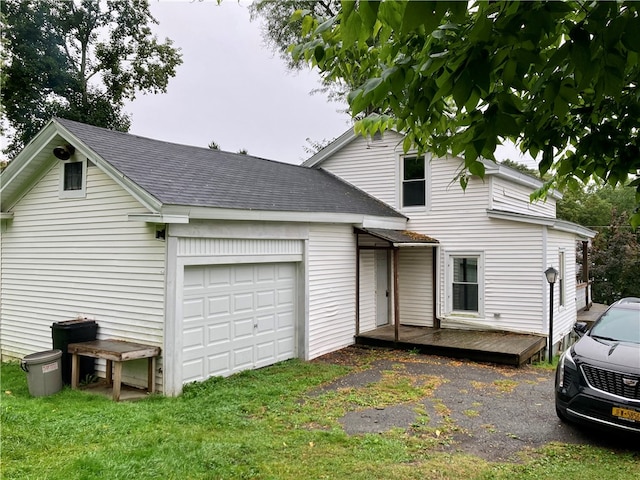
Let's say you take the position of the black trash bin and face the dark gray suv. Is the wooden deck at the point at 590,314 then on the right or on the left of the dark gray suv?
left

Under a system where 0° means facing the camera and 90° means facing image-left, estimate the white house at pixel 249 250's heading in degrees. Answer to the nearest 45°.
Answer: approximately 315°

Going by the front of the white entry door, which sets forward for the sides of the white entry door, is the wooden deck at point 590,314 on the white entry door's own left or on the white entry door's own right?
on the white entry door's own left

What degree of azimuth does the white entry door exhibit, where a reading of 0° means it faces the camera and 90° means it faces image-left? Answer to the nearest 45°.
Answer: approximately 315°

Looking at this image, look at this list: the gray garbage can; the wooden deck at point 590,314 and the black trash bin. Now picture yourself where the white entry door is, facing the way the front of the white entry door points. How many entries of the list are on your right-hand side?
2

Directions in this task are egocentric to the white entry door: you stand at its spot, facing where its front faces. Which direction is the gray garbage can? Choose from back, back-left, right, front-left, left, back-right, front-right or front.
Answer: right

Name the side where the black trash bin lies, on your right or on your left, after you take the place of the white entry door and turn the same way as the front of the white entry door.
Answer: on your right

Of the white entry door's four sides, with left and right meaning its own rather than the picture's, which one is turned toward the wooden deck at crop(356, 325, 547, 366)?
front
